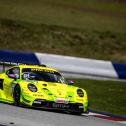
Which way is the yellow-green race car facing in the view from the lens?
facing the viewer and to the right of the viewer

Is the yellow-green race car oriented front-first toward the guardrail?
no
